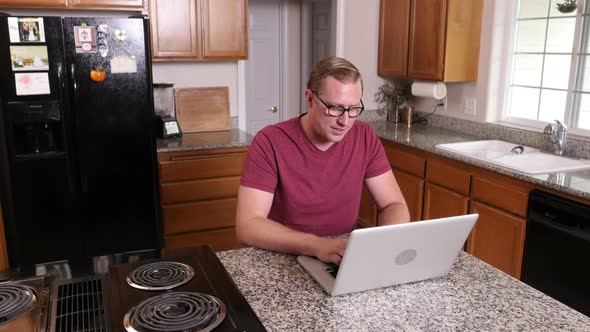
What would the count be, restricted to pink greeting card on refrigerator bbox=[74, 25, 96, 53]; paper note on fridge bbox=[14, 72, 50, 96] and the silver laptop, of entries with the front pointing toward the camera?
2

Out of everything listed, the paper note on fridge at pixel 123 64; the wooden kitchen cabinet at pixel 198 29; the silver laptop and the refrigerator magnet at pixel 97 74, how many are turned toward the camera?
3

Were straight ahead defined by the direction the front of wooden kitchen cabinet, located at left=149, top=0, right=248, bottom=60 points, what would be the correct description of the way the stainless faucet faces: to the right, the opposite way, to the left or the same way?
to the right

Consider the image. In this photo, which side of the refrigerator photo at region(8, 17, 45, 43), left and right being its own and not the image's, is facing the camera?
front

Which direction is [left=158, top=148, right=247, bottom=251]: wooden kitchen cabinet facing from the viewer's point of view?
toward the camera

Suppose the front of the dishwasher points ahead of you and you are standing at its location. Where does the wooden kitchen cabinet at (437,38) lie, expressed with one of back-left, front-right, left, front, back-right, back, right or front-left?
right

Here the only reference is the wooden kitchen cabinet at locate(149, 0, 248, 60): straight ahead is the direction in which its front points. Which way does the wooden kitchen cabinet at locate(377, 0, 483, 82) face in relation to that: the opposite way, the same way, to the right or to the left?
to the right

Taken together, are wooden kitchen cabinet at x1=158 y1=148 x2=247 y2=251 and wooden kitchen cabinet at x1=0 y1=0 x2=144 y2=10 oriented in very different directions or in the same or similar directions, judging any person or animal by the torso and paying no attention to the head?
same or similar directions

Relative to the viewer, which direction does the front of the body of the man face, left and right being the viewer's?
facing the viewer and to the right of the viewer

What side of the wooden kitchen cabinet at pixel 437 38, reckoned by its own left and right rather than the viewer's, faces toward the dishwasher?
left

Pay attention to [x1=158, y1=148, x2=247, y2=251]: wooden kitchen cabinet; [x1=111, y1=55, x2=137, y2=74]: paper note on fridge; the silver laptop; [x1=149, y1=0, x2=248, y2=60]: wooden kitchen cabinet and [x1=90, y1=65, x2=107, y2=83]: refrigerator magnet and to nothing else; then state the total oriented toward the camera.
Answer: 4

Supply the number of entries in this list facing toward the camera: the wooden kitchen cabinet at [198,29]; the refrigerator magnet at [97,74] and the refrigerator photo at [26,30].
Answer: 3

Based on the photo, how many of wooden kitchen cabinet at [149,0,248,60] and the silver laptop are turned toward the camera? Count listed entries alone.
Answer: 1

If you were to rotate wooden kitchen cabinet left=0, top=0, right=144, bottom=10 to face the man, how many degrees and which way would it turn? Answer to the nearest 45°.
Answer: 0° — it already faces them

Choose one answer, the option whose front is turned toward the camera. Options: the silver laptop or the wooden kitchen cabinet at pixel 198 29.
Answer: the wooden kitchen cabinet
